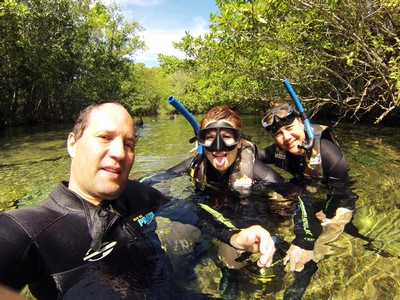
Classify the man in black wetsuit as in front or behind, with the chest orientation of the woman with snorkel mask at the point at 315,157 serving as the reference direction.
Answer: in front

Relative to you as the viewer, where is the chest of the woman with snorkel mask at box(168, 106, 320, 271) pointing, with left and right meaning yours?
facing the viewer

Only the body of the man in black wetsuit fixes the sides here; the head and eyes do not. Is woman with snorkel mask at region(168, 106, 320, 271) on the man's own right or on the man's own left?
on the man's own left

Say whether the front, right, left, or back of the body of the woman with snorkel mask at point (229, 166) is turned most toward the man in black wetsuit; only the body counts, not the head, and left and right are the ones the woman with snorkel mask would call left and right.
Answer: front

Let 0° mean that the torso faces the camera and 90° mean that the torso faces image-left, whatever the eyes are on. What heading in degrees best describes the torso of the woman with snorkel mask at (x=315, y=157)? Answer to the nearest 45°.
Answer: approximately 45°

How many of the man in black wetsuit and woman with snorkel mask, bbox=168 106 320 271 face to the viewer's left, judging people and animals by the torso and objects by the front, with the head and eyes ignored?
0

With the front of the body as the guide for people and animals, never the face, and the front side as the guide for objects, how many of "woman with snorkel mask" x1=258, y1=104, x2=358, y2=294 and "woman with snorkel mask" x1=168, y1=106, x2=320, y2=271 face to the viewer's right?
0

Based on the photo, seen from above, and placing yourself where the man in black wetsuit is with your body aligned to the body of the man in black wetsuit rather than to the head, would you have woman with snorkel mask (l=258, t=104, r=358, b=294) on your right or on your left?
on your left

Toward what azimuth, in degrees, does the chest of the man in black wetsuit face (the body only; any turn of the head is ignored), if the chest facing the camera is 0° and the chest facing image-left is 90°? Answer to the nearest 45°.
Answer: approximately 315°
